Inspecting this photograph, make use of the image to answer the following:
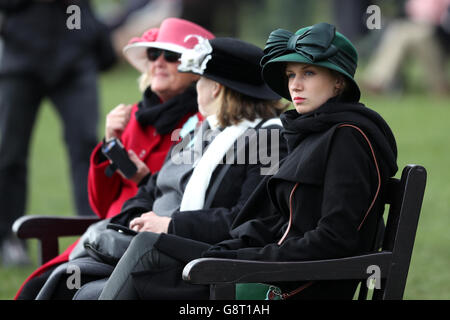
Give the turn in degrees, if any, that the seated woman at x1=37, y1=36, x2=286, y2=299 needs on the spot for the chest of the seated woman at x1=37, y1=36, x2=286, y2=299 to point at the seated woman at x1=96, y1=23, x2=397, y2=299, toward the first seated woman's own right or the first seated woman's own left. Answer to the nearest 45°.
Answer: approximately 90° to the first seated woman's own left

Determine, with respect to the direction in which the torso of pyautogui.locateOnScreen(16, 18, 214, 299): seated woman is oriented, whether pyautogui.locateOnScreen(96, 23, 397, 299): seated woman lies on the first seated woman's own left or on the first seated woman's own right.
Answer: on the first seated woman's own left

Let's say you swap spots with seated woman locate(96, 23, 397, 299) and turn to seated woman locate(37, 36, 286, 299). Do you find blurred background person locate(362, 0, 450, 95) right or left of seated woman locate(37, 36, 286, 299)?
right

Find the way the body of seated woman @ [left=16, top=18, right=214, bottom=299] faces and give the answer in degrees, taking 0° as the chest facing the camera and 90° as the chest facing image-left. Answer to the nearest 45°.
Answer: approximately 45°

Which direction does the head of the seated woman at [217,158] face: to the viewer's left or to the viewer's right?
to the viewer's left

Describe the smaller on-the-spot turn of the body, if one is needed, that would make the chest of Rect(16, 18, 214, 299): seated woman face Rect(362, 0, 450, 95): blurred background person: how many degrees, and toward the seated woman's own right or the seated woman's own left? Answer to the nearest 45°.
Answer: approximately 180°
